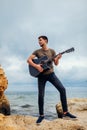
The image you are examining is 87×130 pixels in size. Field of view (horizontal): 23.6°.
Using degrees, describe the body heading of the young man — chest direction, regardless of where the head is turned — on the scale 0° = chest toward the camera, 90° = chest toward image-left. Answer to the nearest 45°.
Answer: approximately 0°
